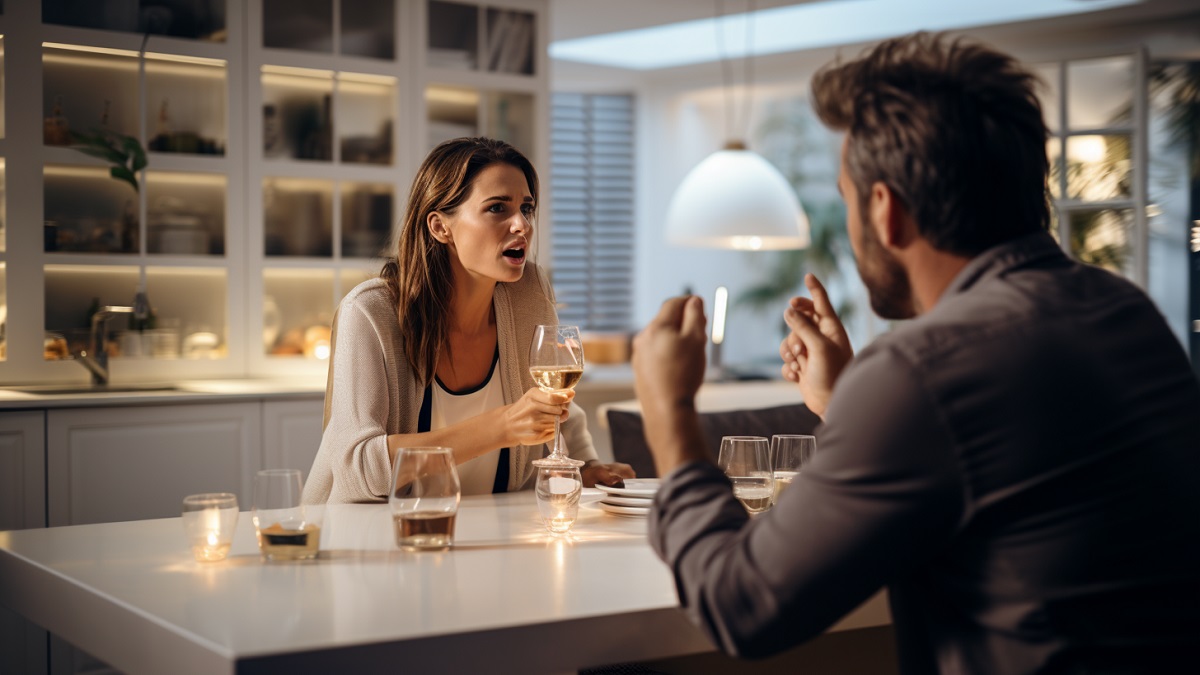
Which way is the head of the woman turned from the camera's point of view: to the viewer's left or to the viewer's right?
to the viewer's right

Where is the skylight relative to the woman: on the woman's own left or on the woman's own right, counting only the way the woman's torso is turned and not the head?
on the woman's own left

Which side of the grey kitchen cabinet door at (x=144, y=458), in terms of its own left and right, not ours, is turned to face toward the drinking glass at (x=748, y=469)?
front

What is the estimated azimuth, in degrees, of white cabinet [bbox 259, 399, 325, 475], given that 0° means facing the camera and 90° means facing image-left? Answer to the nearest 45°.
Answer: approximately 0°

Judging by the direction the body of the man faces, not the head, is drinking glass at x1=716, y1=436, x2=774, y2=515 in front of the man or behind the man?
in front

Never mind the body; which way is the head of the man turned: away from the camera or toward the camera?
away from the camera

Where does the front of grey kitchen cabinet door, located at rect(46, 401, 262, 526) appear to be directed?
toward the camera

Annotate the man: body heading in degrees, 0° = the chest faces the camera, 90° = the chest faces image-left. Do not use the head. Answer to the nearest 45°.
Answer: approximately 135°

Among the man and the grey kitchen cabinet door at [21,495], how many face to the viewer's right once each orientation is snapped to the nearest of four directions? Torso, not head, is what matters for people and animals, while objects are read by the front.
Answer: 0

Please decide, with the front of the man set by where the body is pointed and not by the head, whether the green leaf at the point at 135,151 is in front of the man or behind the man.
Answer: in front

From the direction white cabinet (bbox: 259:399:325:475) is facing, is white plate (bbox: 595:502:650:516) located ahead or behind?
ahead

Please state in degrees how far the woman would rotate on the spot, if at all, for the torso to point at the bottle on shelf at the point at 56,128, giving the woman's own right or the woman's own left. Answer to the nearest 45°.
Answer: approximately 180°

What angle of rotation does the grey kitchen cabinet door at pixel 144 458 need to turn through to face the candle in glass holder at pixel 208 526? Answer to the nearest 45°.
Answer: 0° — it already faces it
